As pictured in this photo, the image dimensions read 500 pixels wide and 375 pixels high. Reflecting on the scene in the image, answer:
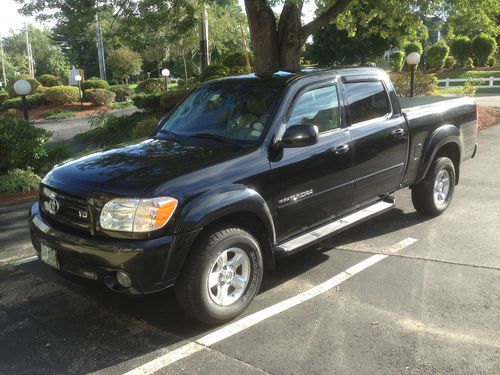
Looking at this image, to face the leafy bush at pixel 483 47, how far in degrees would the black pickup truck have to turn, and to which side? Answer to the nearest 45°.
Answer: approximately 180°

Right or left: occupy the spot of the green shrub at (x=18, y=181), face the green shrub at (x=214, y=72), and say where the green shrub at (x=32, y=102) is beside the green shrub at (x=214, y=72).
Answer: left

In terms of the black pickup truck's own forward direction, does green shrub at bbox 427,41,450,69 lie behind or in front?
behind

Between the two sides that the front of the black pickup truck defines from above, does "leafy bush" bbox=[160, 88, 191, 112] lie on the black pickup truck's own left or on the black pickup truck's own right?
on the black pickup truck's own right

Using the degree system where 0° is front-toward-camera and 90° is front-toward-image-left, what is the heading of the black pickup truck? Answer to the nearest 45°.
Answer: approximately 45°

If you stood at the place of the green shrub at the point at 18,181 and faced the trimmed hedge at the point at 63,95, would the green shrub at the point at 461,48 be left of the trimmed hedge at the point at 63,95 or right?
right

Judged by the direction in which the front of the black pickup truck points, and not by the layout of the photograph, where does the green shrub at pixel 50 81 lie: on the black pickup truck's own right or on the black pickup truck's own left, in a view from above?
on the black pickup truck's own right
